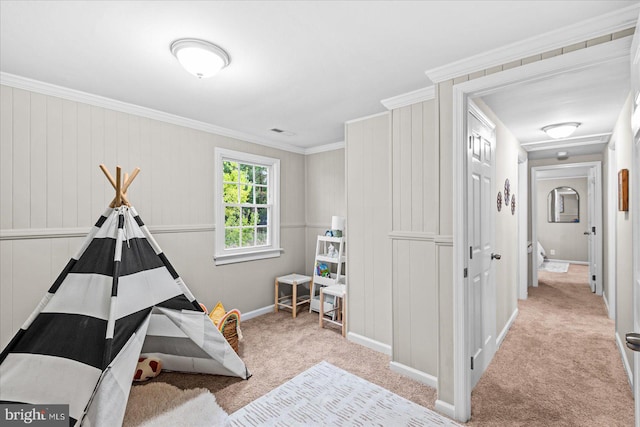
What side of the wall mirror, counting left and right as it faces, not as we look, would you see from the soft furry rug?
front

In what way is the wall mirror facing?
toward the camera

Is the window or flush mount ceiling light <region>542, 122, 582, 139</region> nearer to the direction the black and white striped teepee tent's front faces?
the flush mount ceiling light

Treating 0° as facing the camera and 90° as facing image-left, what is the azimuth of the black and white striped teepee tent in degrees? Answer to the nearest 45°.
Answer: approximately 315°

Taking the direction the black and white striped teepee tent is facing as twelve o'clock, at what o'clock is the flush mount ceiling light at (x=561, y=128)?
The flush mount ceiling light is roughly at 11 o'clock from the black and white striped teepee tent.

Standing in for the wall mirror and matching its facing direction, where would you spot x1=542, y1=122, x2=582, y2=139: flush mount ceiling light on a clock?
The flush mount ceiling light is roughly at 12 o'clock from the wall mirror.

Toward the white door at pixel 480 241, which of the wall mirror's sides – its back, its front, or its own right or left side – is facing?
front

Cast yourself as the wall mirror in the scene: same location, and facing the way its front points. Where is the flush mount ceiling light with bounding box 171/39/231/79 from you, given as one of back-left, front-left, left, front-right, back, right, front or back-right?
front

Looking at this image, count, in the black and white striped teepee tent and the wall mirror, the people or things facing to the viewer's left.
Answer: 0

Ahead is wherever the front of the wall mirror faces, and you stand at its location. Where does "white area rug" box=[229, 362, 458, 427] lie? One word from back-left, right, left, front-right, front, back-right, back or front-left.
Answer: front

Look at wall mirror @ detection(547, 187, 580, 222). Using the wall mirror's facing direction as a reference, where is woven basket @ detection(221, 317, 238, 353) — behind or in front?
in front
